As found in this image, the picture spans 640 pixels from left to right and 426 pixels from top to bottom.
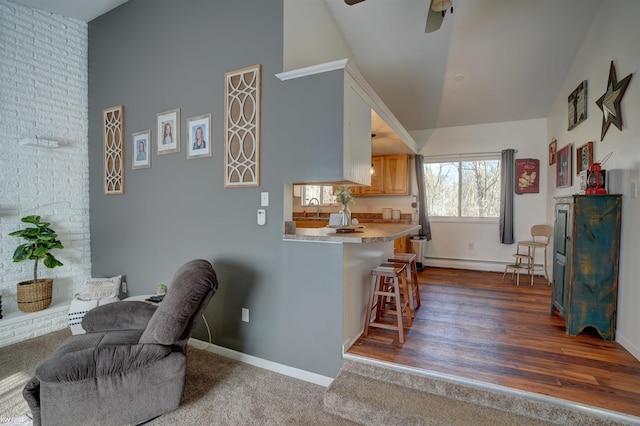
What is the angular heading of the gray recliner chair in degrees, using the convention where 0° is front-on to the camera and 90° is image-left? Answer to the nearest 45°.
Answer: approximately 90°

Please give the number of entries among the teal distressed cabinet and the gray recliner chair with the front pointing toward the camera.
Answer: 0

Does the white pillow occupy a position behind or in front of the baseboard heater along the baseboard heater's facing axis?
in front

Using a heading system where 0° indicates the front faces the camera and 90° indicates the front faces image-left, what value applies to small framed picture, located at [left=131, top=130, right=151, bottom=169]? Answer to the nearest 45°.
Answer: approximately 45°

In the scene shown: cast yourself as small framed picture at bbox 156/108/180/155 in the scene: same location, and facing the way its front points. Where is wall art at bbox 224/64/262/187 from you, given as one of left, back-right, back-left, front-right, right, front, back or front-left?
left

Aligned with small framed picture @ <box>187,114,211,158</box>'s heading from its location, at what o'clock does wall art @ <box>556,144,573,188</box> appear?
The wall art is roughly at 8 o'clock from the small framed picture.

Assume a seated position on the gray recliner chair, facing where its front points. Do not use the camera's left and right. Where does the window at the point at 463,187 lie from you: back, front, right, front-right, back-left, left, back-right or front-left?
back

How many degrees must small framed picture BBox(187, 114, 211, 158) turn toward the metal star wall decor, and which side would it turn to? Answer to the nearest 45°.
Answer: approximately 90° to its left

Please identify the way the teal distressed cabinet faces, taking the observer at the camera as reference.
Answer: facing to the left of the viewer

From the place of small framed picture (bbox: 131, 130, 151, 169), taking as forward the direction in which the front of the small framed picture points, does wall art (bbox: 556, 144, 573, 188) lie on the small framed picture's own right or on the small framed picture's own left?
on the small framed picture's own left

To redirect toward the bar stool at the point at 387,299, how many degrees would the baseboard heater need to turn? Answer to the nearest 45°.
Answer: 0° — it already faces it

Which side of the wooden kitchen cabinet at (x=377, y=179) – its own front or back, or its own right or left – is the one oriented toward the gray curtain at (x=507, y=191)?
left

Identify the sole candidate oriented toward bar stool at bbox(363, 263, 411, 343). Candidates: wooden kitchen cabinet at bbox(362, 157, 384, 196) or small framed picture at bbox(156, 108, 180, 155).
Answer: the wooden kitchen cabinet

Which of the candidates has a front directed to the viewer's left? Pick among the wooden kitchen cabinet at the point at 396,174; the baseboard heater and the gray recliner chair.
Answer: the gray recliner chair

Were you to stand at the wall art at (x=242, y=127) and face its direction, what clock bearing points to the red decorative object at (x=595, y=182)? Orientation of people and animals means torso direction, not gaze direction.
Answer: The red decorative object is roughly at 8 o'clock from the wall art.

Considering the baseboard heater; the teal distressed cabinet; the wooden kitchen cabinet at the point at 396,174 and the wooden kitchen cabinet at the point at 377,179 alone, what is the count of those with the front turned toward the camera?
3
